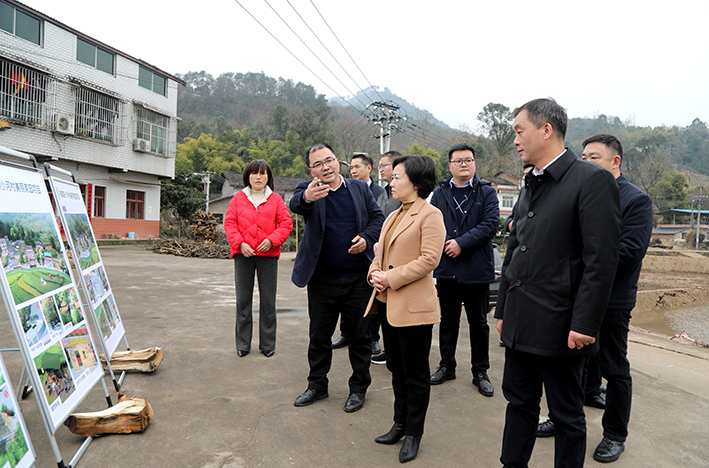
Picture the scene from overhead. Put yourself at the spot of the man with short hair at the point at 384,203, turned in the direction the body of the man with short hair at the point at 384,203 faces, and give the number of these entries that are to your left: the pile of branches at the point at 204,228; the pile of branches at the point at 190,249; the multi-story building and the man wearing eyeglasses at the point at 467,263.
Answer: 1

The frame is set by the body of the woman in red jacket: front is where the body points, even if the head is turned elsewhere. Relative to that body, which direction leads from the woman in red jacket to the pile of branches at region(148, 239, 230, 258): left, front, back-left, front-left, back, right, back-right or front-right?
back

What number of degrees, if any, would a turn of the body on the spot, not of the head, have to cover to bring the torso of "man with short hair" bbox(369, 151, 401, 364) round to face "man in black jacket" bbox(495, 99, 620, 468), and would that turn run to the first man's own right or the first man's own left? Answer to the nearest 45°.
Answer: approximately 45° to the first man's own left

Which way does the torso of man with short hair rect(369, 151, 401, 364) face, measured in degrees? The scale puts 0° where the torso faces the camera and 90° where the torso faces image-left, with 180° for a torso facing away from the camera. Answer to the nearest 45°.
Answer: approximately 45°

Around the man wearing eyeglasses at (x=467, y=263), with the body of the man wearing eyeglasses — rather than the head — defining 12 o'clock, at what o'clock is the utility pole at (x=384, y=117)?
The utility pole is roughly at 6 o'clock from the man wearing eyeglasses.

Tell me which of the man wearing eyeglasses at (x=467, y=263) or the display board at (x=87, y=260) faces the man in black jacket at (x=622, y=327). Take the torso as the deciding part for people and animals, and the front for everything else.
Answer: the display board

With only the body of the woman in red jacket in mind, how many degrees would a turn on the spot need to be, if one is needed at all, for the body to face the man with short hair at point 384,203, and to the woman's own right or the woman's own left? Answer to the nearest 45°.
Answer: approximately 90° to the woman's own left

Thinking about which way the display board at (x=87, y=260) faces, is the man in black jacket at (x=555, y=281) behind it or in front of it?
in front

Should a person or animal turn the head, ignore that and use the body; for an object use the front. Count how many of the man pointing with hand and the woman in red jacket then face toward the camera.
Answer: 2

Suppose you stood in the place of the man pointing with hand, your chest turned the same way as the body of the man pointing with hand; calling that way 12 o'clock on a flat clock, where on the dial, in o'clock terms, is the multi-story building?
The multi-story building is roughly at 5 o'clock from the man pointing with hand.

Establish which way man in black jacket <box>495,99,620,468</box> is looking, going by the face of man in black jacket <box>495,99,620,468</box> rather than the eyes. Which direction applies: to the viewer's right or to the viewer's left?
to the viewer's left

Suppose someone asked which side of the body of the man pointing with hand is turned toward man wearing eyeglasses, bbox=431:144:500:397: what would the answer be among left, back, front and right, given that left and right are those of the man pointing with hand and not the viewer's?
left

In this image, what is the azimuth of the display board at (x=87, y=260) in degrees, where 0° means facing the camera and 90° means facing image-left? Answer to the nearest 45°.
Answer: approximately 315°

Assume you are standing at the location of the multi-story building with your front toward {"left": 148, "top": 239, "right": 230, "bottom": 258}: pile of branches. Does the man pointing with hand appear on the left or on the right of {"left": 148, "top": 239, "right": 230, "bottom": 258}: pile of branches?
right

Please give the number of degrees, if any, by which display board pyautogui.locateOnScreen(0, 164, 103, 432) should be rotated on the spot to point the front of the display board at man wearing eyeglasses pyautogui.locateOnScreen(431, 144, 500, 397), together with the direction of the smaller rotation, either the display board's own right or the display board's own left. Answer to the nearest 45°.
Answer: approximately 45° to the display board's own left
